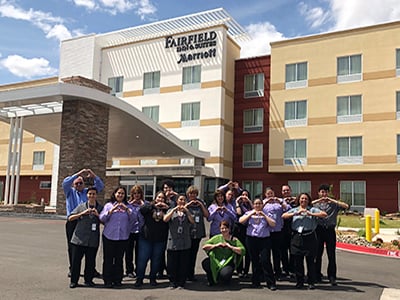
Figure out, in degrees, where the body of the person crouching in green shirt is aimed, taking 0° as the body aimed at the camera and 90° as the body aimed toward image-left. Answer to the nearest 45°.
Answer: approximately 0°

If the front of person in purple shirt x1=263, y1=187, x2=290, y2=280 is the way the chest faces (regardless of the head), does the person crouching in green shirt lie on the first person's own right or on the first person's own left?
on the first person's own right

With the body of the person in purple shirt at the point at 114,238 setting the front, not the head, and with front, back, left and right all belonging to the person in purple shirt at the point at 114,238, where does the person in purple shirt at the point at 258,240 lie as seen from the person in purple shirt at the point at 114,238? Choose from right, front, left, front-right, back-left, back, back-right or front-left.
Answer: left

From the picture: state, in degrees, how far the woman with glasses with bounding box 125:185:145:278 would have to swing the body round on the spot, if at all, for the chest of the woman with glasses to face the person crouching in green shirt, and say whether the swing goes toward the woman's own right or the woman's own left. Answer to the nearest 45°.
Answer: approximately 90° to the woman's own left

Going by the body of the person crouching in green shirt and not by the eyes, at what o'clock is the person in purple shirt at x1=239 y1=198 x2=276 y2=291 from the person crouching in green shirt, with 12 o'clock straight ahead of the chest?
The person in purple shirt is roughly at 9 o'clock from the person crouching in green shirt.

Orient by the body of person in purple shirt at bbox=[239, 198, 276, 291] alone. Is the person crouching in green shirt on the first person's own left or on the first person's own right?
on the first person's own right

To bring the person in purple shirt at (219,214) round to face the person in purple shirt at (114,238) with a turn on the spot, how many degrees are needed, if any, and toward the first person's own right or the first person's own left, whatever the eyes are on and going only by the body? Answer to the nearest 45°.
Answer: approximately 45° to the first person's own right

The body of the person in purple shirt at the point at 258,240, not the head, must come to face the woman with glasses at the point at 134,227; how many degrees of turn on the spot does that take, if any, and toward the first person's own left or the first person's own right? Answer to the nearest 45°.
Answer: approximately 90° to the first person's own right
